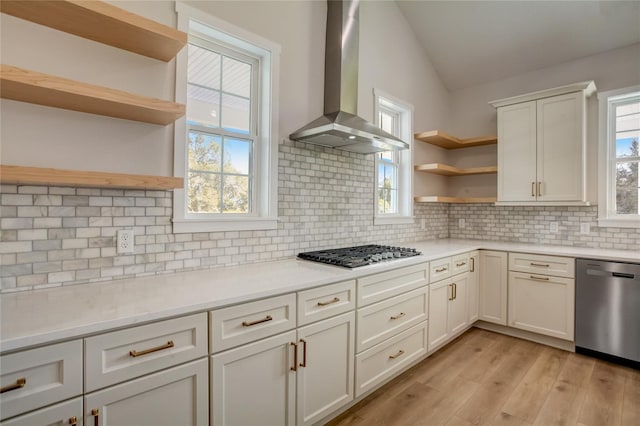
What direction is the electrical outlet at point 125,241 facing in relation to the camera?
toward the camera

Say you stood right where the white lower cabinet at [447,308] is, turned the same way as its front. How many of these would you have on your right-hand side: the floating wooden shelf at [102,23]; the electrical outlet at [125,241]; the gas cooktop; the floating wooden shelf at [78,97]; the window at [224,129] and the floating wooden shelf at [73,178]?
6

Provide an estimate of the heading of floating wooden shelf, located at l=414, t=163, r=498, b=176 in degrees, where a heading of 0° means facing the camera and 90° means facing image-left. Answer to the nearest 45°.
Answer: approximately 0°

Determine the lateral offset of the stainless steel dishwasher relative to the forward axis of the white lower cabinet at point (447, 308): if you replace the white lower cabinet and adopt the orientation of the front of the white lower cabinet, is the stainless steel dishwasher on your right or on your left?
on your left

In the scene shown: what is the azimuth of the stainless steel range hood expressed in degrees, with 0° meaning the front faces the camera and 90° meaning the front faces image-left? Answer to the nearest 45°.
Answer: approximately 315°

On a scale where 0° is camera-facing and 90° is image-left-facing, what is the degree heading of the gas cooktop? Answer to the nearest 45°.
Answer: approximately 315°

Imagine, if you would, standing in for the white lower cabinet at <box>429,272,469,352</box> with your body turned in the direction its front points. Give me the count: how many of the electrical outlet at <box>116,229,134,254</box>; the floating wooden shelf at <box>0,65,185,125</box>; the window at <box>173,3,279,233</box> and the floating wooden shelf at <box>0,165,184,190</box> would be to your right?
4

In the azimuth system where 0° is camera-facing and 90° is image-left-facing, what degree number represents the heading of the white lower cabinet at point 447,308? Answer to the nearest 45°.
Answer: approximately 315°

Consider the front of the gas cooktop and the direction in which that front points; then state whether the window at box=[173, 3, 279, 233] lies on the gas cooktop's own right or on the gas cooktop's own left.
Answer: on the gas cooktop's own right

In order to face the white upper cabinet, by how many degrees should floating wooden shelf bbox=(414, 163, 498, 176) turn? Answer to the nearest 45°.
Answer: approximately 90° to its left

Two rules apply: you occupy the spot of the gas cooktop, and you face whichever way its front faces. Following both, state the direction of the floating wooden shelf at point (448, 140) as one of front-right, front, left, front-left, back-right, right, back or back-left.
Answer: left
